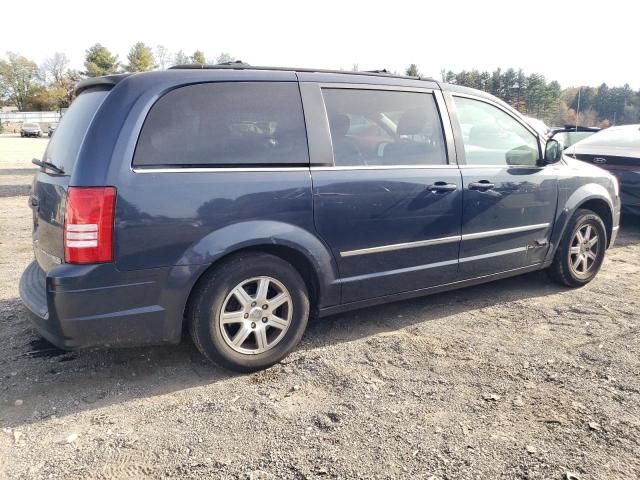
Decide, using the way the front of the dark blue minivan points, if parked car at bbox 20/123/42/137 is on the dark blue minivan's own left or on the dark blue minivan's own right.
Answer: on the dark blue minivan's own left

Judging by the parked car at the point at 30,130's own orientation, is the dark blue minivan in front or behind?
in front

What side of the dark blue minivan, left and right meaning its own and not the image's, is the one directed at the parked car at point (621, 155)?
front

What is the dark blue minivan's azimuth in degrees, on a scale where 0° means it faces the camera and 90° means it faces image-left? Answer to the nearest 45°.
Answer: approximately 225°

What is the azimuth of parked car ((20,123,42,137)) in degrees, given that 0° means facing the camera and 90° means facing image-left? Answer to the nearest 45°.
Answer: approximately 0°

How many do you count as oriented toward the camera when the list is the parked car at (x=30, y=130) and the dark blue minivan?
1

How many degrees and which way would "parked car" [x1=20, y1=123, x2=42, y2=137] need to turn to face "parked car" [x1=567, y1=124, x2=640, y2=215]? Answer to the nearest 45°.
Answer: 0° — it already faces it
